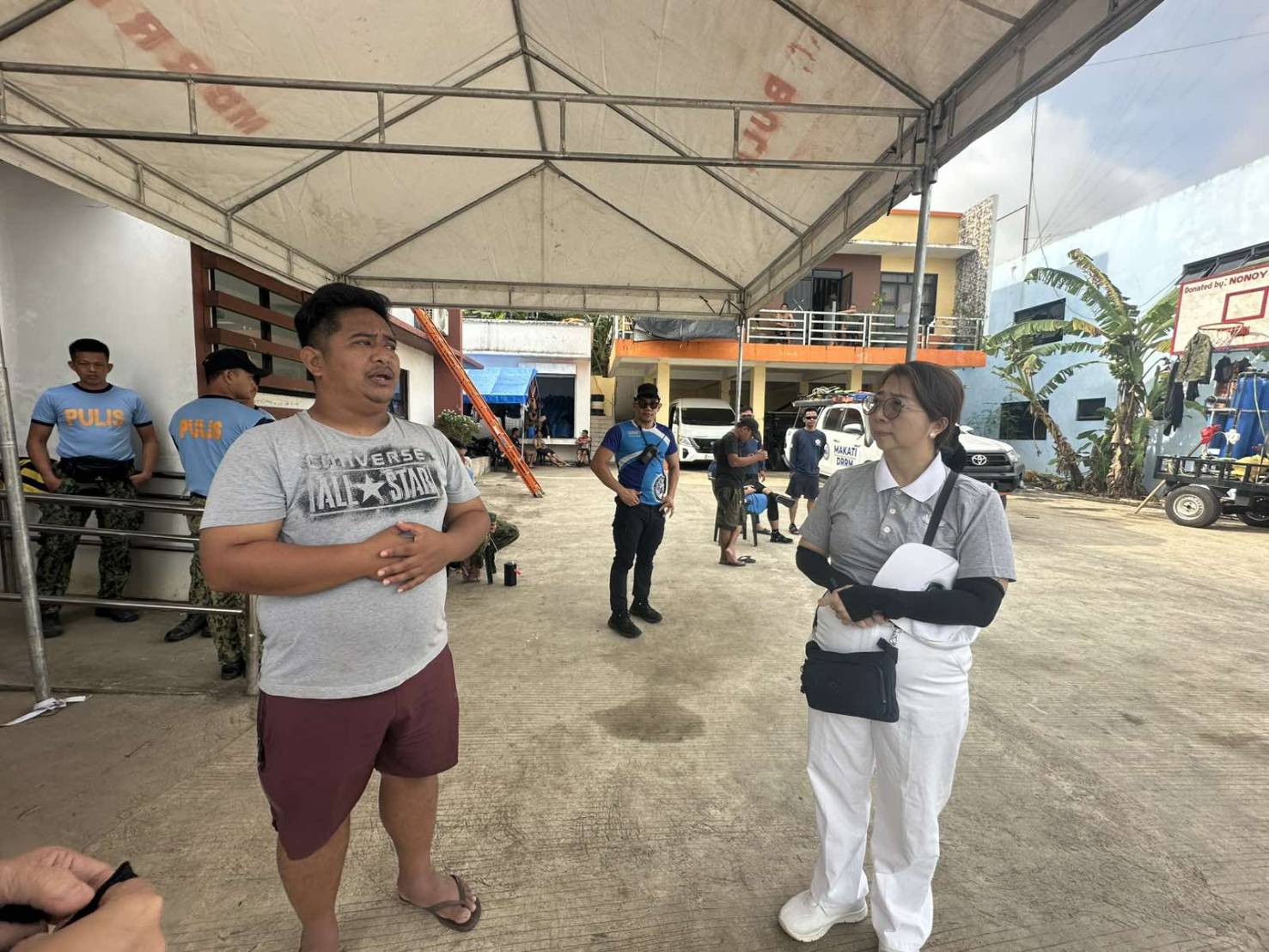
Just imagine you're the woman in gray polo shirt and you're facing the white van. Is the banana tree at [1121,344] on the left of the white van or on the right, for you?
right

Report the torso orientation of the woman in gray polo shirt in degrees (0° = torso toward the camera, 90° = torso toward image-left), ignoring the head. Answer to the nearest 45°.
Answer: approximately 45°

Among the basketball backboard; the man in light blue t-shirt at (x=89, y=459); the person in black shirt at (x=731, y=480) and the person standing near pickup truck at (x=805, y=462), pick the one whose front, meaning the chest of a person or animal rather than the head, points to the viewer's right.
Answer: the person in black shirt

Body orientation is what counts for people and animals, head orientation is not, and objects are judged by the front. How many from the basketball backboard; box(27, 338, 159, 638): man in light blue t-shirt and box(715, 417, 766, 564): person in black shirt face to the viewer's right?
1

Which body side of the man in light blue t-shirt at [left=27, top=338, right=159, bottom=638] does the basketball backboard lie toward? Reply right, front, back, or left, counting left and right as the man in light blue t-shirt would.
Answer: left

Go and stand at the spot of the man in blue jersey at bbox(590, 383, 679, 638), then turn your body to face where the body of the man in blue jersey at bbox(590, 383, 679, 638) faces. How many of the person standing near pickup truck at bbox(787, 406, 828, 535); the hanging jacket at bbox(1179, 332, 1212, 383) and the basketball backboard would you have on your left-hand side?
3

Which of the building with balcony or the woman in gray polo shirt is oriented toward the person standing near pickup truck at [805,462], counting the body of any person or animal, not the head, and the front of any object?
the building with balcony

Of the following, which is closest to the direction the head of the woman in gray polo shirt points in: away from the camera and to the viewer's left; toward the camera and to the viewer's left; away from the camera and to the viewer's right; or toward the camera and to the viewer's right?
toward the camera and to the viewer's left

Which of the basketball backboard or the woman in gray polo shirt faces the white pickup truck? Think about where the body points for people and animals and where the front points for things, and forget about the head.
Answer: the basketball backboard

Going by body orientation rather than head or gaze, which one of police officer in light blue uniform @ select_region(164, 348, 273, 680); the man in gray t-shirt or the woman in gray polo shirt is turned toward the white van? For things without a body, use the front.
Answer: the police officer in light blue uniform

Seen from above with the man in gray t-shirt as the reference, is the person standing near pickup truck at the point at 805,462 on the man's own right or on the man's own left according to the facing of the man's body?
on the man's own left

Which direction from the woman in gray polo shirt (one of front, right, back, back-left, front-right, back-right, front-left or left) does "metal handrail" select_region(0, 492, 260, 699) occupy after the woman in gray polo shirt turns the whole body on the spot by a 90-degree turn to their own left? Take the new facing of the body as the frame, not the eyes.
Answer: back-right
